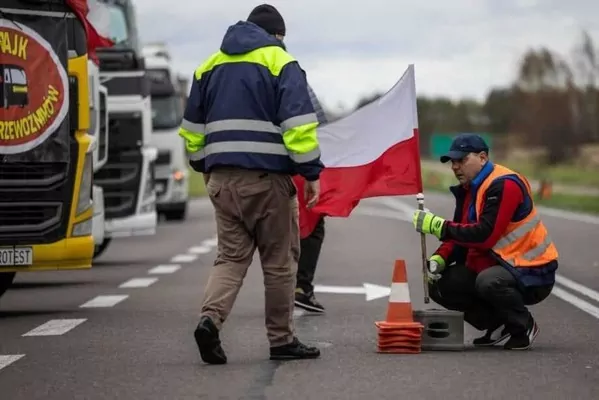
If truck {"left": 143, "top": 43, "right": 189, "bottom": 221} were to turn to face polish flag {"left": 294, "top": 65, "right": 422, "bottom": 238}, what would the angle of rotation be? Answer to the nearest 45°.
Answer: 0° — it already faces it

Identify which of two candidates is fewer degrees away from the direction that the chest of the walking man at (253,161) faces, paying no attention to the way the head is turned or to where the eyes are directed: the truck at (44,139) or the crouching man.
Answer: the crouching man

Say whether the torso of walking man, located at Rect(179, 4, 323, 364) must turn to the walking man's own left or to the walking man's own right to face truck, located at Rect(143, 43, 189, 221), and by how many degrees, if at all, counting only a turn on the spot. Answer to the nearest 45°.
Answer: approximately 45° to the walking man's own left

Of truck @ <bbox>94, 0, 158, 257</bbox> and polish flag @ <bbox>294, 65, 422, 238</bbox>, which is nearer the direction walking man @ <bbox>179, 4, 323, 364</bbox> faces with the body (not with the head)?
the polish flag

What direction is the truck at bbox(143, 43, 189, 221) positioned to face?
toward the camera

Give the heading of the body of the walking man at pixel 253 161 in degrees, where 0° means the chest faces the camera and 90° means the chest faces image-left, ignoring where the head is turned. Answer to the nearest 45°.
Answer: approximately 225°

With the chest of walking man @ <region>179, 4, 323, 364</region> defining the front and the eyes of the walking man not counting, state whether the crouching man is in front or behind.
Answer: in front

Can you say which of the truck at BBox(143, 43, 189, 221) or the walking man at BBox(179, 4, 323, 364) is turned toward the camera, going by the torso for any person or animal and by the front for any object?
the truck

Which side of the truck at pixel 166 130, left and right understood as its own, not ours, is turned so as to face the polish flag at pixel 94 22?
front

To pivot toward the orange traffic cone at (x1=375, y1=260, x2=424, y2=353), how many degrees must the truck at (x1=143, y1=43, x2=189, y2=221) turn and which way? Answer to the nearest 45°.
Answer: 0° — it already faces it

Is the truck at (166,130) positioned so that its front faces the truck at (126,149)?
yes

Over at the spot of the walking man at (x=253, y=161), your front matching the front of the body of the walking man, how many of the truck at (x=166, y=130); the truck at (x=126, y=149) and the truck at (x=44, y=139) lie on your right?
0

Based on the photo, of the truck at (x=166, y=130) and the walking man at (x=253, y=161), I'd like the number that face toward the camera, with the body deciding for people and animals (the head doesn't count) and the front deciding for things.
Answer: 1

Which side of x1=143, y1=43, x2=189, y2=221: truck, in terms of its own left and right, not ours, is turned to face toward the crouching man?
front

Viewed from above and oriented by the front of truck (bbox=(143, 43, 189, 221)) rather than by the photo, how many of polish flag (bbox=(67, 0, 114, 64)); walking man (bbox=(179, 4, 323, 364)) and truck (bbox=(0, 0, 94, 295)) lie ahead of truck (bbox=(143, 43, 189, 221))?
3
